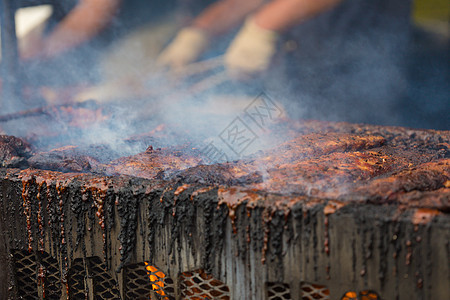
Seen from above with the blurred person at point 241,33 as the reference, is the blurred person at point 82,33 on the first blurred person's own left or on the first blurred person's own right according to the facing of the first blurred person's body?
on the first blurred person's own right

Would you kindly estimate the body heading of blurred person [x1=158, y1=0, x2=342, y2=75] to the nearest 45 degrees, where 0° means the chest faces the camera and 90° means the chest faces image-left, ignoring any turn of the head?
approximately 45°
